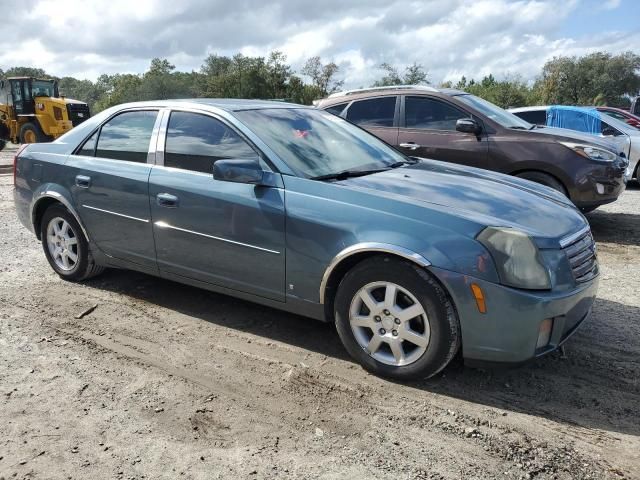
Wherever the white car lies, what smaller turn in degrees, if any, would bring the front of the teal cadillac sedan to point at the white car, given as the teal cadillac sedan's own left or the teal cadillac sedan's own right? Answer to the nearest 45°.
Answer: approximately 90° to the teal cadillac sedan's own left

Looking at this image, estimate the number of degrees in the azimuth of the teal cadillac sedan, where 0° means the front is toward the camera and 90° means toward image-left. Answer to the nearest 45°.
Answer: approximately 315°

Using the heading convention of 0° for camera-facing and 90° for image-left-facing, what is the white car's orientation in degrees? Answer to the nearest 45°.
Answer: approximately 270°

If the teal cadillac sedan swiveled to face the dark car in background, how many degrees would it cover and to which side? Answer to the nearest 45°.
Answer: approximately 90° to its left

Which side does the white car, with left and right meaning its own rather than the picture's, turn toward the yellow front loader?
back

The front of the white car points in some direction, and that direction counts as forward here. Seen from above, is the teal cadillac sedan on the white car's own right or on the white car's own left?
on the white car's own right
